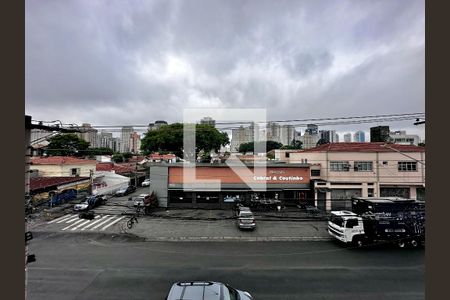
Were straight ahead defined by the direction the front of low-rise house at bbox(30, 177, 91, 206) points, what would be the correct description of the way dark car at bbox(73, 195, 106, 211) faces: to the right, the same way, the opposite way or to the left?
to the right

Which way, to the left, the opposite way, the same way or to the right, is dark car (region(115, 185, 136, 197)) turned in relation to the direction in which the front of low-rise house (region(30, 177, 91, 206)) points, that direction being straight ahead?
to the right

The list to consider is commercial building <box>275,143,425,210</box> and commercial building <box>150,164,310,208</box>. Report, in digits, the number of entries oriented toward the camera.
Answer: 2

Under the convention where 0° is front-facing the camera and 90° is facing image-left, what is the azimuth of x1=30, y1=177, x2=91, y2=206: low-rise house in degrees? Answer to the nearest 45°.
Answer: approximately 315°

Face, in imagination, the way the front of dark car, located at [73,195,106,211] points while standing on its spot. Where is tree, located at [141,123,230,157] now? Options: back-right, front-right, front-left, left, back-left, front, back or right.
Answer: back

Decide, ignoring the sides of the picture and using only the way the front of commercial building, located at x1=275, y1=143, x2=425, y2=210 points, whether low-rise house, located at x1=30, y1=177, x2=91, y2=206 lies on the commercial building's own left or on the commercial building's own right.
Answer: on the commercial building's own right
